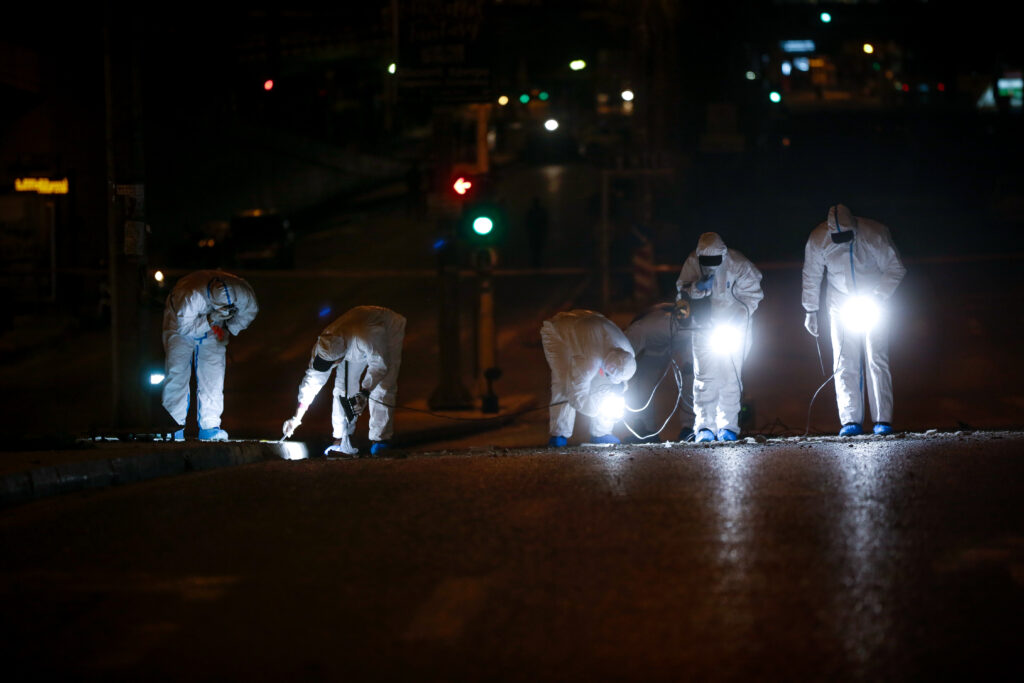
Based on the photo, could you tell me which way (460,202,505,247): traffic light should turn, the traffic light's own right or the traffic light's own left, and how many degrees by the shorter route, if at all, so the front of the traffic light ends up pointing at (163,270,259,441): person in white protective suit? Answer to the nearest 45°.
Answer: approximately 45° to the traffic light's own right

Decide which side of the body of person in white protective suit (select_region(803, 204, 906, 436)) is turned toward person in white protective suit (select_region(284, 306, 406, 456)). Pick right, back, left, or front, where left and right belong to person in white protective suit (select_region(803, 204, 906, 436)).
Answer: right

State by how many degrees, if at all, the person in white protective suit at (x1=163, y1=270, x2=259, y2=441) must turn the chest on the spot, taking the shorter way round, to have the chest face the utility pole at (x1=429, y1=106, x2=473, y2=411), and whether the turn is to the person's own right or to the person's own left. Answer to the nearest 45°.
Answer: approximately 90° to the person's own left

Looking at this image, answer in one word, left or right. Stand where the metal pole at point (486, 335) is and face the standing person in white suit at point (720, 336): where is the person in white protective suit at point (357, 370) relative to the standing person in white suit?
right

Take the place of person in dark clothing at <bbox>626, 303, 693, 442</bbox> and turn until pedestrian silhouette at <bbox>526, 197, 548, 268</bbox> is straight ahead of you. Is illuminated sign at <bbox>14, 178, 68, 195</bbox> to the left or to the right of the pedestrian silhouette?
left

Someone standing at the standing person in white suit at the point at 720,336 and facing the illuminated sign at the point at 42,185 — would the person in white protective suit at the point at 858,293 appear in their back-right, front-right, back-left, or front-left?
back-right

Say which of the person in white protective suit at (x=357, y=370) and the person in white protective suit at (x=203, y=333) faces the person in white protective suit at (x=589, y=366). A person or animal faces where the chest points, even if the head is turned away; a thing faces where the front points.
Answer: the person in white protective suit at (x=203, y=333)

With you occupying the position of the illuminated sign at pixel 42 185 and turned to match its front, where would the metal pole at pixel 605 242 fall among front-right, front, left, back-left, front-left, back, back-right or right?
front-left

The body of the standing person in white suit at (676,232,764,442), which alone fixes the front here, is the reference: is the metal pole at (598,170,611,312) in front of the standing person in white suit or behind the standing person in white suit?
behind
